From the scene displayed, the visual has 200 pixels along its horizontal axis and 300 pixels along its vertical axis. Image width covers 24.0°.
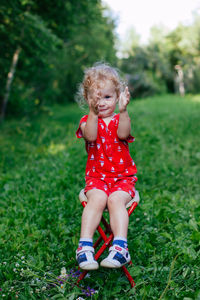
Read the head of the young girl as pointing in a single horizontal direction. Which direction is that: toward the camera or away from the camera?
toward the camera

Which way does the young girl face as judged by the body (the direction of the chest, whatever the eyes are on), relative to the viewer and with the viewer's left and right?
facing the viewer
